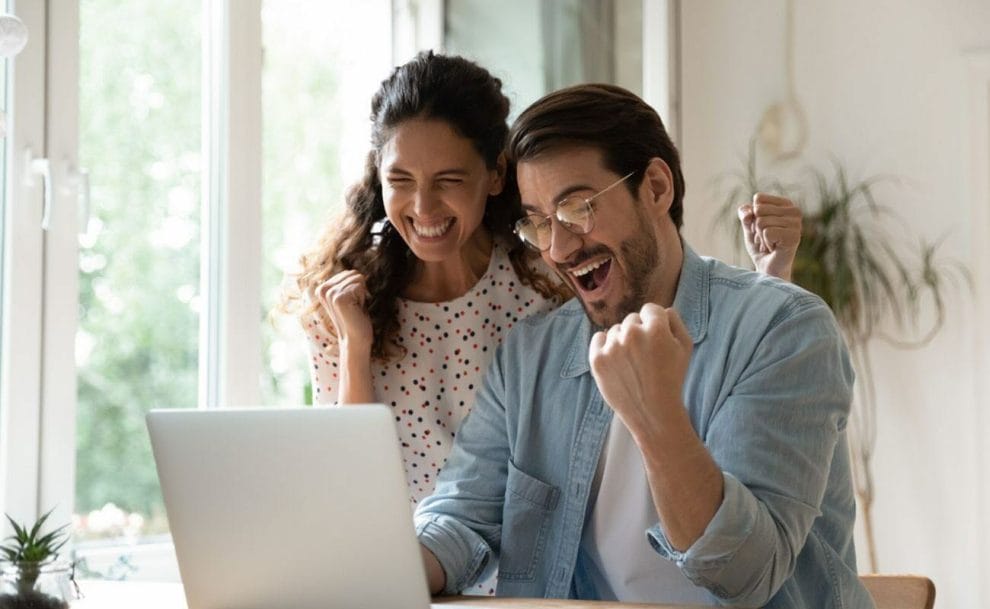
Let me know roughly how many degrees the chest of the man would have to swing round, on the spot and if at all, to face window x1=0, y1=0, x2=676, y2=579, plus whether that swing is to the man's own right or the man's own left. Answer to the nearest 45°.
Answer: approximately 90° to the man's own right

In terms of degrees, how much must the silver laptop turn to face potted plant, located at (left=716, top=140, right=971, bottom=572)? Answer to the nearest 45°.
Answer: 0° — it already faces it

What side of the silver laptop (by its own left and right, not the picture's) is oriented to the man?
front

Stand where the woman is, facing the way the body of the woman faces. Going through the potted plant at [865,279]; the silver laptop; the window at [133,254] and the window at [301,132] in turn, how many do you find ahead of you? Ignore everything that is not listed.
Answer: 1

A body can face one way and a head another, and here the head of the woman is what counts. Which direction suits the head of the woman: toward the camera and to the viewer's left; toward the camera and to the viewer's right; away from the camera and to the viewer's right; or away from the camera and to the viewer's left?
toward the camera and to the viewer's left

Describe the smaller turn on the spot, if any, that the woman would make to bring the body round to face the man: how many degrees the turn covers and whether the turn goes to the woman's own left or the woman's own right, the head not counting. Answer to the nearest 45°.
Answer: approximately 45° to the woman's own left

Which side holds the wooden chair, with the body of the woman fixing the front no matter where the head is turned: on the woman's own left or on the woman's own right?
on the woman's own left

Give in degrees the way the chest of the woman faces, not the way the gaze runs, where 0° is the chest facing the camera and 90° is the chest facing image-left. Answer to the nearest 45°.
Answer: approximately 0°

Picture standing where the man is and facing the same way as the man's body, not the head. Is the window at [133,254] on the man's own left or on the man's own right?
on the man's own right

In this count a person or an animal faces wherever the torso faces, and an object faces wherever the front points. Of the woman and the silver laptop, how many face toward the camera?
1

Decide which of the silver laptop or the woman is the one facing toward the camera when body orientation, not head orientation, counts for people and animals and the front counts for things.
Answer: the woman

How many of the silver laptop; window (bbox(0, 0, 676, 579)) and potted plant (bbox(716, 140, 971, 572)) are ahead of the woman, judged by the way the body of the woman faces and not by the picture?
1

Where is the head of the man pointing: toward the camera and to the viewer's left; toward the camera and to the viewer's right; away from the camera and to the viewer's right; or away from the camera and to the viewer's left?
toward the camera and to the viewer's left

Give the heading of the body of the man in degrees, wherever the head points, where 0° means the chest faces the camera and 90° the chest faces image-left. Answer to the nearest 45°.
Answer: approximately 45°
